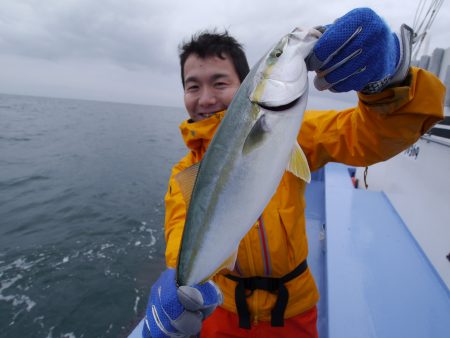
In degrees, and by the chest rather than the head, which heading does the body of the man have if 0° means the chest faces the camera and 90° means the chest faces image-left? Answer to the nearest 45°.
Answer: approximately 0°
